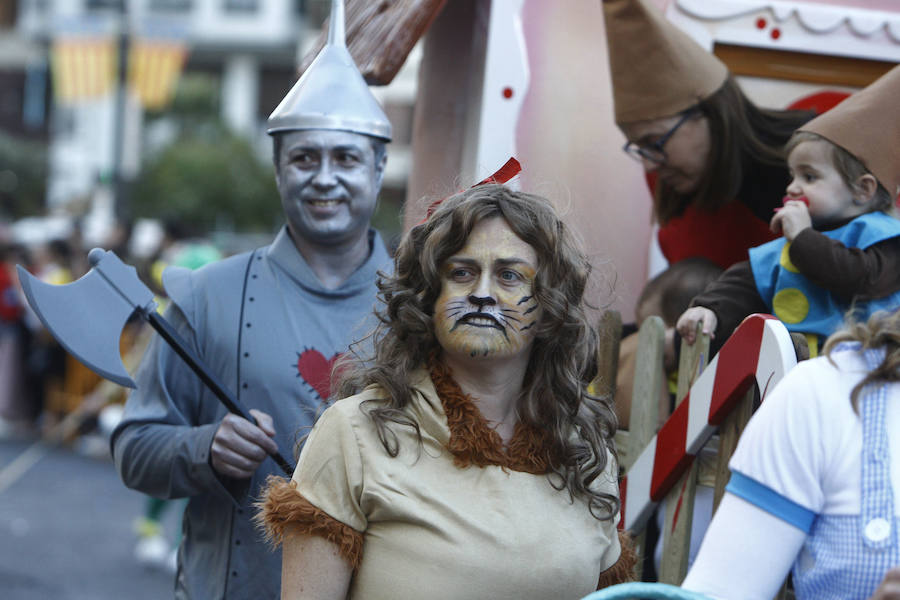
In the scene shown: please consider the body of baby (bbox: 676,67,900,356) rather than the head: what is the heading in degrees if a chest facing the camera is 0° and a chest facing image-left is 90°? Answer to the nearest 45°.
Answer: approximately 45°

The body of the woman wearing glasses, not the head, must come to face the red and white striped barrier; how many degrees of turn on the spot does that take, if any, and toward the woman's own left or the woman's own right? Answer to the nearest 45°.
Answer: approximately 45° to the woman's own left

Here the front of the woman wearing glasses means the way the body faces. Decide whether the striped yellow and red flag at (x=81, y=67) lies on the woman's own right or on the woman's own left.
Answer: on the woman's own right

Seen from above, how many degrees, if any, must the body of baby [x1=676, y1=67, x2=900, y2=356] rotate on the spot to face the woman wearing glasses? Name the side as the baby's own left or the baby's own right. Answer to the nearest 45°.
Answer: approximately 90° to the baby's own right

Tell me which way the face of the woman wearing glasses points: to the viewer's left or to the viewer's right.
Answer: to the viewer's left

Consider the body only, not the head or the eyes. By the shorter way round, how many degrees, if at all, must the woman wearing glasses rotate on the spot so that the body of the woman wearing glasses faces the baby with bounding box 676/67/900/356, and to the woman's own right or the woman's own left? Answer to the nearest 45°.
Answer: approximately 90° to the woman's own left

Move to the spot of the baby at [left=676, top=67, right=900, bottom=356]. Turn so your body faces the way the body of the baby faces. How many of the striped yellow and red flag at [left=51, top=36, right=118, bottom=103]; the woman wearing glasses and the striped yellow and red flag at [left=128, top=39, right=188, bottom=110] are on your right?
3

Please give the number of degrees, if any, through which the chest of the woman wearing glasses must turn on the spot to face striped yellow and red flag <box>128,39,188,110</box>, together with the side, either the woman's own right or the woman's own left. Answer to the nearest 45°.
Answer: approximately 90° to the woman's own right

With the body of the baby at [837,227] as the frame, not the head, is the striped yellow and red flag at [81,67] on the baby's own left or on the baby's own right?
on the baby's own right
